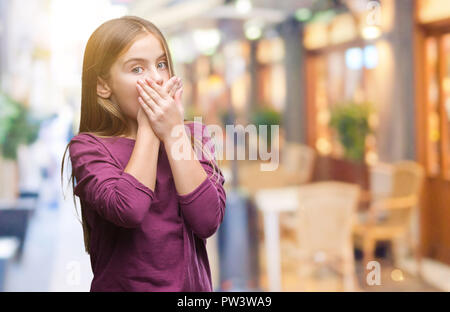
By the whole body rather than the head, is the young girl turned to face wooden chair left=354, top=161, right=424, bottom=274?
no

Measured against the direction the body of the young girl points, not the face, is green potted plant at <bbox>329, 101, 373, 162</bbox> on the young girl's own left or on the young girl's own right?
on the young girl's own left

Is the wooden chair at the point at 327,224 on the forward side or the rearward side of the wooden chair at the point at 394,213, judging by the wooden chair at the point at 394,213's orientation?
on the forward side

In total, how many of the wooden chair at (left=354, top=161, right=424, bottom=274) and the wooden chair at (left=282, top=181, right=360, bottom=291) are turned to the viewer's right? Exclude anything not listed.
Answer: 0

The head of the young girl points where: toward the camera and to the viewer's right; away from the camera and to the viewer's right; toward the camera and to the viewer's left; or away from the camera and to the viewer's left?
toward the camera and to the viewer's right

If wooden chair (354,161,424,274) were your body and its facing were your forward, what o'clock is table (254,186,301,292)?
The table is roughly at 12 o'clock from the wooden chair.

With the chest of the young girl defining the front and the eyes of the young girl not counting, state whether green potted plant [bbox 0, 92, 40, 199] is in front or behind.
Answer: behind

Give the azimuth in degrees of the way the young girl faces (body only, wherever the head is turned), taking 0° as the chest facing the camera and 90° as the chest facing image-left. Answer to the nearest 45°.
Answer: approximately 315°

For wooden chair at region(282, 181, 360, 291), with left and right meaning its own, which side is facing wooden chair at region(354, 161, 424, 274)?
right

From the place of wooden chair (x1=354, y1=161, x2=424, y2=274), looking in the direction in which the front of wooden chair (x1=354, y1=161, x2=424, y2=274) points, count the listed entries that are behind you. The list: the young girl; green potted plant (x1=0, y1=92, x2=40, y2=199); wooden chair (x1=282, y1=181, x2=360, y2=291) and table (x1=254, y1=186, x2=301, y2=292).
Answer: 0

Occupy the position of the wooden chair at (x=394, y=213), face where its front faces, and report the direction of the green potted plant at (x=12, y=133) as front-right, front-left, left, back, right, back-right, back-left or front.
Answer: front

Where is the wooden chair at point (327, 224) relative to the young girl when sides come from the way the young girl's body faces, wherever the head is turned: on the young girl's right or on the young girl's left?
on the young girl's left

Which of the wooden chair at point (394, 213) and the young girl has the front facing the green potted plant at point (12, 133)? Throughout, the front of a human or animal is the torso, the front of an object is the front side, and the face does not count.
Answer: the wooden chair
